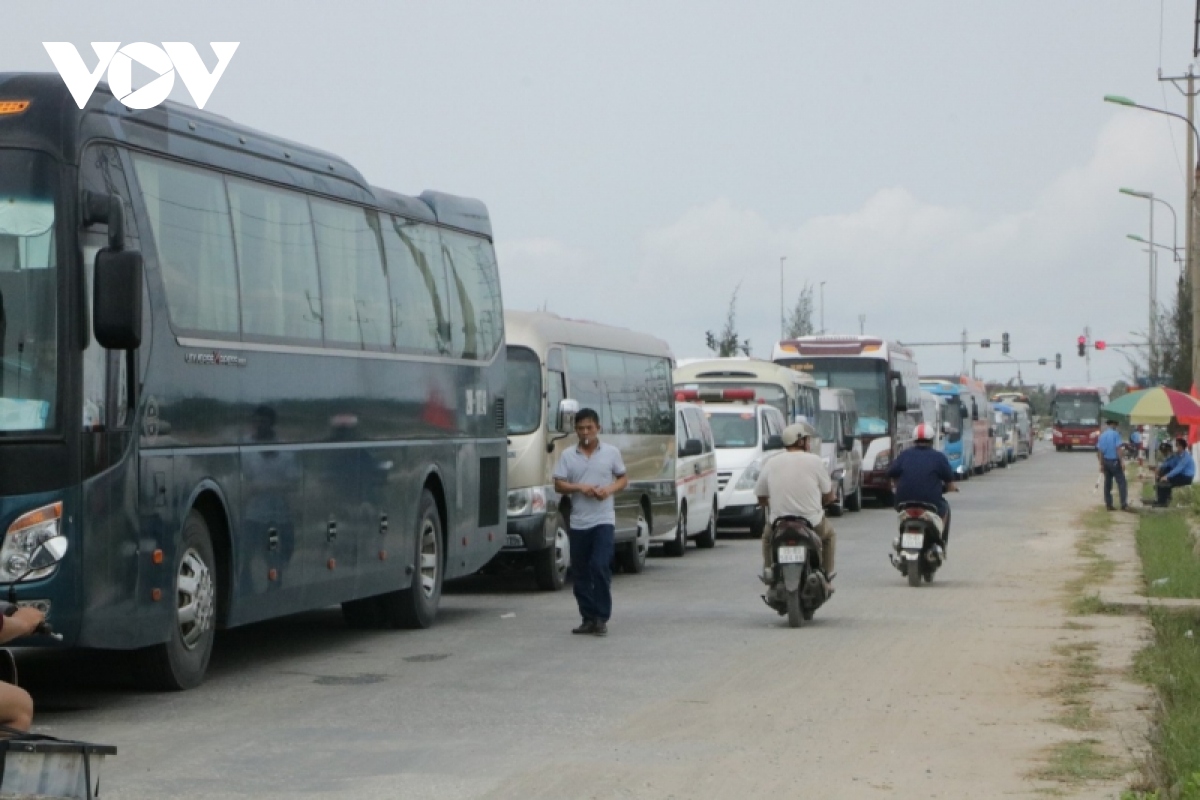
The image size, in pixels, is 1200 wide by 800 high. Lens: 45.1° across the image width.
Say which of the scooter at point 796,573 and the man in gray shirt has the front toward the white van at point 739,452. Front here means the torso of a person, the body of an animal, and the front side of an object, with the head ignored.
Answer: the scooter

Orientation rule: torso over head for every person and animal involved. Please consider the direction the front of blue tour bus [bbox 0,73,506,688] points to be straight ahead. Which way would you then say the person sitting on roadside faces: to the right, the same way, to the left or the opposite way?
to the right

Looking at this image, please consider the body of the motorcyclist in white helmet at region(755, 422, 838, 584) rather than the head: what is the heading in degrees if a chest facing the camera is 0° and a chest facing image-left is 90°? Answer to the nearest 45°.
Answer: approximately 180°

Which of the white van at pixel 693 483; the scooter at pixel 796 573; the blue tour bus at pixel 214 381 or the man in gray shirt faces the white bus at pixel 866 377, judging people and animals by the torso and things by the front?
the scooter

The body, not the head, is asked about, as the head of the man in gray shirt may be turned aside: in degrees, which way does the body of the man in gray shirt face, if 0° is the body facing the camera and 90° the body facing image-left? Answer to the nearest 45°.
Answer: approximately 0°

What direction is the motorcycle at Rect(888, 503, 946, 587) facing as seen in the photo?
away from the camera

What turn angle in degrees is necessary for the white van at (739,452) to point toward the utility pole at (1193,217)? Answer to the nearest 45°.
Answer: approximately 180°

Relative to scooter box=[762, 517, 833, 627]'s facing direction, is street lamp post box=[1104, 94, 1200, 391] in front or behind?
in front

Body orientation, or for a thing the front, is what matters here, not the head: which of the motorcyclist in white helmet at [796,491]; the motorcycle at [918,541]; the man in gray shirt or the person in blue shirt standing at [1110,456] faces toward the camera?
the man in gray shirt

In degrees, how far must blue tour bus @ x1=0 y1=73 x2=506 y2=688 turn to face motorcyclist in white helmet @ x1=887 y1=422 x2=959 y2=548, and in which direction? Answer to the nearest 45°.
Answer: approximately 180°

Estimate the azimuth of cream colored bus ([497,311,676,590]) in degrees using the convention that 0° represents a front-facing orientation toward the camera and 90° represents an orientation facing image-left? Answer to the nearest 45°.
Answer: approximately 45°

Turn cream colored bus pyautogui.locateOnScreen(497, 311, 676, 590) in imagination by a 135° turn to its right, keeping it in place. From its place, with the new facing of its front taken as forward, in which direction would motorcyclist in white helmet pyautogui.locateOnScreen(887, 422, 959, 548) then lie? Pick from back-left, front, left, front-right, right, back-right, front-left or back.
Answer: right

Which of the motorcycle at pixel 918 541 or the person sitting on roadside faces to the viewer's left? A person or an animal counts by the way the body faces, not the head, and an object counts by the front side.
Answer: the person sitting on roadside

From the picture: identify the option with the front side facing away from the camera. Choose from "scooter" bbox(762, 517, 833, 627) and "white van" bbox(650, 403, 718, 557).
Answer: the scooter

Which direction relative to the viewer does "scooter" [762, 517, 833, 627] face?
away from the camera
